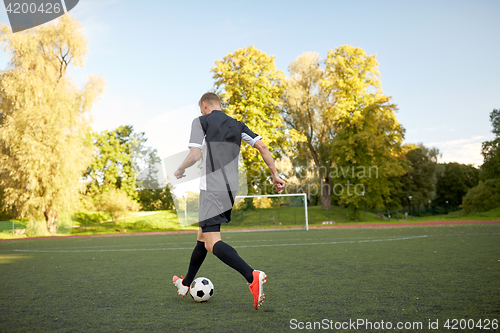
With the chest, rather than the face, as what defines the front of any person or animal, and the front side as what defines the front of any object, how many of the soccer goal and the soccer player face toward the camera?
1

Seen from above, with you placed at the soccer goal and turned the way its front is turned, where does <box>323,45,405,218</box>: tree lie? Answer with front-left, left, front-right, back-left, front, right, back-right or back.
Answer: back-left

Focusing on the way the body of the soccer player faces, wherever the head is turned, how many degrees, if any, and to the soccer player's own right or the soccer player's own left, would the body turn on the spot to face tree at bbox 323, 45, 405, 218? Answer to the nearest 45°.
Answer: approximately 45° to the soccer player's own right

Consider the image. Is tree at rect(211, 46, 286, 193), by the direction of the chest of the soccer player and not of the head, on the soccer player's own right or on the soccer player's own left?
on the soccer player's own right

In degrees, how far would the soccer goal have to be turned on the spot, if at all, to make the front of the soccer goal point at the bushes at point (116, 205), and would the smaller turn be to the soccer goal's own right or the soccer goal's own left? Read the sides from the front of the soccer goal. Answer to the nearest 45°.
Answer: approximately 135° to the soccer goal's own right

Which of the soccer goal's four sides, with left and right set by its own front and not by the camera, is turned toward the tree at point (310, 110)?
back

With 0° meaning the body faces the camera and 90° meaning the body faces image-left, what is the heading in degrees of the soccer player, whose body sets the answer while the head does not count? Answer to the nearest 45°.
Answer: approximately 135°

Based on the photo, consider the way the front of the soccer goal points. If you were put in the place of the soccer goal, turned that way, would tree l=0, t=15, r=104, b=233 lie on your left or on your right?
on your right
